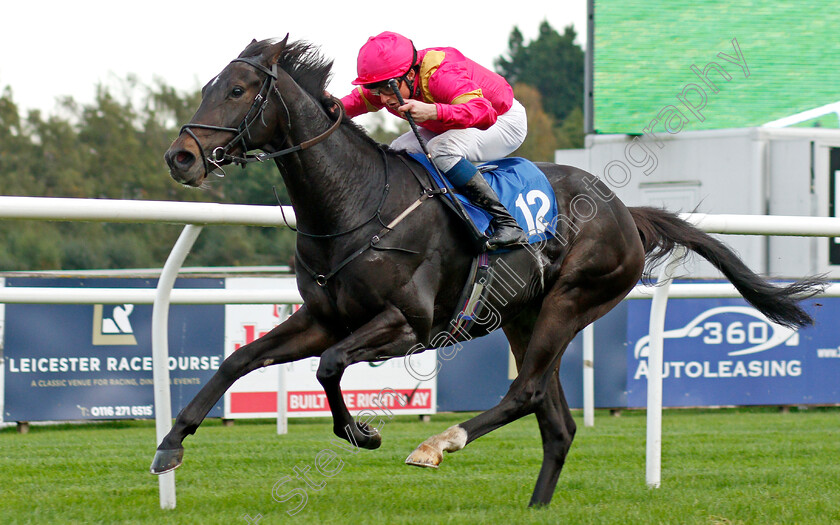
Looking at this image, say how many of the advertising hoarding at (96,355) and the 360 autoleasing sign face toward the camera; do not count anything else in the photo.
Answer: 2

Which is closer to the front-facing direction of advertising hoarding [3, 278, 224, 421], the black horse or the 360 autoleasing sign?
the black horse

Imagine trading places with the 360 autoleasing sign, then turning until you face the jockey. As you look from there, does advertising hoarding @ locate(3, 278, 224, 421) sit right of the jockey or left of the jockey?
right

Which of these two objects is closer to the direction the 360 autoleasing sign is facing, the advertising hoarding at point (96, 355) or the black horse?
the black horse

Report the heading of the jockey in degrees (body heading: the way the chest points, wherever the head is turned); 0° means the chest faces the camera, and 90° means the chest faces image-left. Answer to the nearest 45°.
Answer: approximately 45°

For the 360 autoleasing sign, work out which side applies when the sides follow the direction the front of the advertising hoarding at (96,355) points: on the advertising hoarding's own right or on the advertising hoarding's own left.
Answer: on the advertising hoarding's own left

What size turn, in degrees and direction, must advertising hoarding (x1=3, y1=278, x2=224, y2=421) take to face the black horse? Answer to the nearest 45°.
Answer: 0° — it already faces it

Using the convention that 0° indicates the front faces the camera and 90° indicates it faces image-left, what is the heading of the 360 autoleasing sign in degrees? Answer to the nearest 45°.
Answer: approximately 0°

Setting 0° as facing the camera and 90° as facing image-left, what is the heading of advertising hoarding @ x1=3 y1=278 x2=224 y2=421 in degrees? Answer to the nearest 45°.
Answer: approximately 0°

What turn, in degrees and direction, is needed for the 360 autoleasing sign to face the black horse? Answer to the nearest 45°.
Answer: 0° — it already faces it
